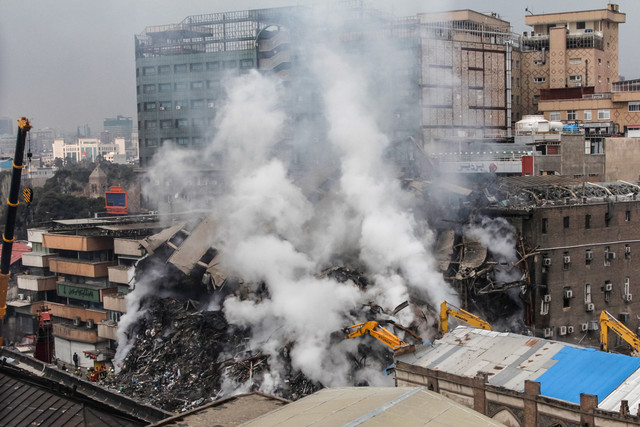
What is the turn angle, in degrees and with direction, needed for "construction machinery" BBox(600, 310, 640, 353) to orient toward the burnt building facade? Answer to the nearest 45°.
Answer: approximately 90° to its right

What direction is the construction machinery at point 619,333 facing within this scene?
to the viewer's left

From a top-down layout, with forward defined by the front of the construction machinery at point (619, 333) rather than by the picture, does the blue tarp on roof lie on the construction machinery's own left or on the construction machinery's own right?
on the construction machinery's own left

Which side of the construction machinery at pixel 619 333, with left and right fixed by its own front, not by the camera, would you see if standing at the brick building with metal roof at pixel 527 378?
left
